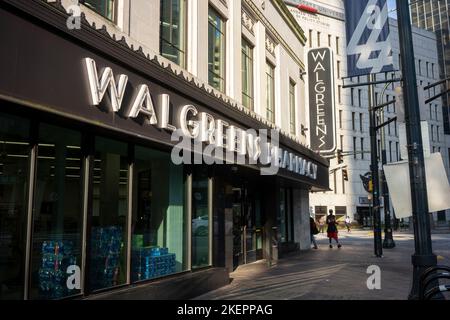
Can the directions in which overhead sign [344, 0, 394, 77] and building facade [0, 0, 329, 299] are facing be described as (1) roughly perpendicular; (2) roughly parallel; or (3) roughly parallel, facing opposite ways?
roughly perpendicular

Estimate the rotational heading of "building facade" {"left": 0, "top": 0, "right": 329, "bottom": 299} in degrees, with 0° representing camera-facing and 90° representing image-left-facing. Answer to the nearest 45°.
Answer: approximately 315°

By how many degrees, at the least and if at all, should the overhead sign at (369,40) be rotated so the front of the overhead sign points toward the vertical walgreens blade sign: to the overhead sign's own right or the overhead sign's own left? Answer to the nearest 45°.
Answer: approximately 180°

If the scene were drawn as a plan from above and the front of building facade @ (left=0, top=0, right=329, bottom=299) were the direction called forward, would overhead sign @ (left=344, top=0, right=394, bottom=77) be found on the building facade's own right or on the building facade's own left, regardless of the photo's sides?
on the building facade's own left

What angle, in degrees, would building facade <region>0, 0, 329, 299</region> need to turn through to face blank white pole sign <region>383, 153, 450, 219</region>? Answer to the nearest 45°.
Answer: approximately 45° to its left

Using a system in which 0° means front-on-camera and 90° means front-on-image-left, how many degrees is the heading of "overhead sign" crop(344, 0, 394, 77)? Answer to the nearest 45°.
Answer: approximately 0°
